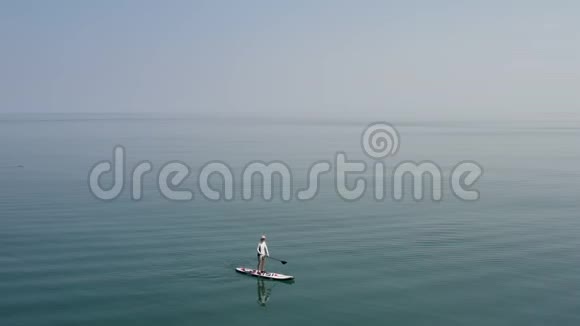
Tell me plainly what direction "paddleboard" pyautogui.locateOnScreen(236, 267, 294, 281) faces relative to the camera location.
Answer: facing to the right of the viewer
